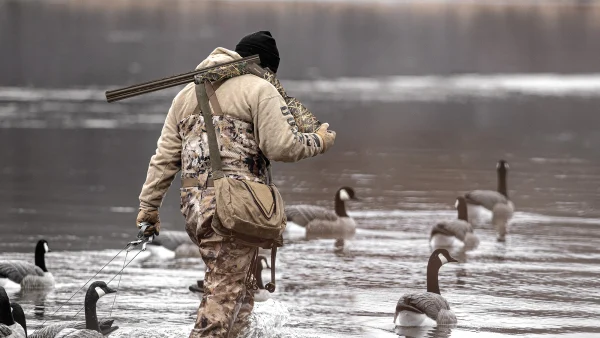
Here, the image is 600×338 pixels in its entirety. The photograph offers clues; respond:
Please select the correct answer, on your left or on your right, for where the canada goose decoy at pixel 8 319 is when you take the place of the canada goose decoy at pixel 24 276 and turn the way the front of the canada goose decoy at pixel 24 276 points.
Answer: on your right

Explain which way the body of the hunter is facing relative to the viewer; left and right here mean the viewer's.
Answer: facing away from the viewer and to the right of the viewer

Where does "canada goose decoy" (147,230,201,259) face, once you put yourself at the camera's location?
facing to the right of the viewer

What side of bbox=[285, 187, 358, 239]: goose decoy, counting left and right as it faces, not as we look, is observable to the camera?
right

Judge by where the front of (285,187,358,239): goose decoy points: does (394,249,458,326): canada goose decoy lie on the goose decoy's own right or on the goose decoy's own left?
on the goose decoy's own right

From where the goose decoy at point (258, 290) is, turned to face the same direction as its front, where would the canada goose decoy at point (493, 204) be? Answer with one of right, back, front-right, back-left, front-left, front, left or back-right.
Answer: front-left

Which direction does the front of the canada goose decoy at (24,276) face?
to the viewer's right

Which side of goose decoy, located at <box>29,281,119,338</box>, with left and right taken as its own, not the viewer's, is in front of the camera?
right

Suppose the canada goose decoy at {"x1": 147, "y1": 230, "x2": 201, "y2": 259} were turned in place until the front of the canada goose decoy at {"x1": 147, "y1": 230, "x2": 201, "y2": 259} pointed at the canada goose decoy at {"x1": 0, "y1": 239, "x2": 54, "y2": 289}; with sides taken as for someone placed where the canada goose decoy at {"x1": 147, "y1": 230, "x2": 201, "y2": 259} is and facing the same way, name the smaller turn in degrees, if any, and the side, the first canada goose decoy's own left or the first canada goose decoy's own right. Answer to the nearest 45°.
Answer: approximately 135° to the first canada goose decoy's own right

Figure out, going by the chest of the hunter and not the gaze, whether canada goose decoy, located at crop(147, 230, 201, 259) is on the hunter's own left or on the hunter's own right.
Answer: on the hunter's own left
